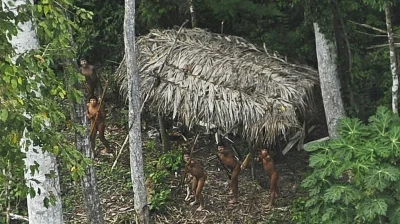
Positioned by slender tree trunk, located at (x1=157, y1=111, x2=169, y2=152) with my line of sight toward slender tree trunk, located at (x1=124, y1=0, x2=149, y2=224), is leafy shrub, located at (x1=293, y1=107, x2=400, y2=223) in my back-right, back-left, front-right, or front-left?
front-left

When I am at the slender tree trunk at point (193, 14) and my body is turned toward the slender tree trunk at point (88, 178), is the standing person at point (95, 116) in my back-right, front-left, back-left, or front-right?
front-right

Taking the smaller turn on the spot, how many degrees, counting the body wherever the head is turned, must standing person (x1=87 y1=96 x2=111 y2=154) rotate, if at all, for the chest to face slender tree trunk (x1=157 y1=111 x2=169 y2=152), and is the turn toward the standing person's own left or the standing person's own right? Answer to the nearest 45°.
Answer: approximately 135° to the standing person's own left

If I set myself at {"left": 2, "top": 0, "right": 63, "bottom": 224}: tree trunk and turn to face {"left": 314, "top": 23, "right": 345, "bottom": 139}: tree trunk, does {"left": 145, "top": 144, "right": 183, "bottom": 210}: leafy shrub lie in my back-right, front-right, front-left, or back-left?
front-left

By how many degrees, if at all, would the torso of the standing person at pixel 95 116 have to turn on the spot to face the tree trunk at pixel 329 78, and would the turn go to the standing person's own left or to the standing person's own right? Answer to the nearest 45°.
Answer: approximately 135° to the standing person's own left

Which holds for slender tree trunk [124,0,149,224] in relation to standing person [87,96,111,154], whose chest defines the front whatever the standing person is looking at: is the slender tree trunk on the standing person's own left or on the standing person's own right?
on the standing person's own left

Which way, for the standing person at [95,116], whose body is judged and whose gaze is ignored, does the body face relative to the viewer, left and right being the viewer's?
facing the viewer and to the left of the viewer

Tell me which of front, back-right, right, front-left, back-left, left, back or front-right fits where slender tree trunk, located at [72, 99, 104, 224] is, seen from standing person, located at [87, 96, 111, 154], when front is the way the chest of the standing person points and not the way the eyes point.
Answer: front-left

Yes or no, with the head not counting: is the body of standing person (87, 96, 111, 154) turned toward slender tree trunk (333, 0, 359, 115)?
no

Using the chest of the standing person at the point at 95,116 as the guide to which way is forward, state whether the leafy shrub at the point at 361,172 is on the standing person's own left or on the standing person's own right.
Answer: on the standing person's own left

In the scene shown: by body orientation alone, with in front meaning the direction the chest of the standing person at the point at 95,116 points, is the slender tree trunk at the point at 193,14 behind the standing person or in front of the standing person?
behind

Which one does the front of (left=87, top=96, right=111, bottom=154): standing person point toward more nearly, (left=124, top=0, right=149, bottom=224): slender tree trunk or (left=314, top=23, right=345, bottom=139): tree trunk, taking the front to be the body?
the slender tree trunk
